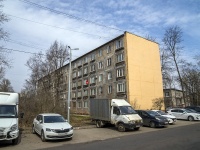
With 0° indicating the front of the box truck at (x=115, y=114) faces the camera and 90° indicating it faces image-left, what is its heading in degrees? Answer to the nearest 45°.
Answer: approximately 315°

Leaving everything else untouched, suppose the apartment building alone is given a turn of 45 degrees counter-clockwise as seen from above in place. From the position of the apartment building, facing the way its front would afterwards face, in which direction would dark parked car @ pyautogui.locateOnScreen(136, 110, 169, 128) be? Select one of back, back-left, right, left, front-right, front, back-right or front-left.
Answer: front

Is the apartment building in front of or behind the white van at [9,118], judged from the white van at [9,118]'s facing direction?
behind

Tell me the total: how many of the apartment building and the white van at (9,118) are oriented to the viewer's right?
0

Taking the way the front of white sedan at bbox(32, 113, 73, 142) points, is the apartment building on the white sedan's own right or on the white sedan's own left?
on the white sedan's own left

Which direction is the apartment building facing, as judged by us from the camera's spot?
facing the viewer and to the left of the viewer

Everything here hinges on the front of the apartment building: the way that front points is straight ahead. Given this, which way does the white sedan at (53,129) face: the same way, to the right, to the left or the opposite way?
to the left

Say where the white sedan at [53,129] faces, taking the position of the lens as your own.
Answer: facing the viewer and to the right of the viewer

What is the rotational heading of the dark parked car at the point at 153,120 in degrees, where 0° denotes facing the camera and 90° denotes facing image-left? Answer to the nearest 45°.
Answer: approximately 315°

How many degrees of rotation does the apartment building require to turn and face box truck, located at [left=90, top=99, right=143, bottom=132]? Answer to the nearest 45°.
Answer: approximately 45° to its left

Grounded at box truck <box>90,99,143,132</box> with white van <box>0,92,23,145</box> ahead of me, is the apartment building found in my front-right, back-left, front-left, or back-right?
back-right

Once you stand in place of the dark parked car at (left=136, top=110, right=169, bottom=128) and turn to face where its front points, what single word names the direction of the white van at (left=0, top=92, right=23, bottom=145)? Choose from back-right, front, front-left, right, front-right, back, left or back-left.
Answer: right

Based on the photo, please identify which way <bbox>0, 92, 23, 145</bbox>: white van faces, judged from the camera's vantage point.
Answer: facing the viewer
